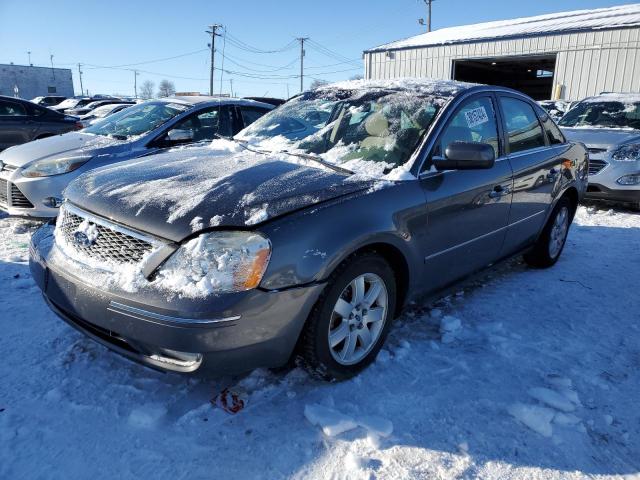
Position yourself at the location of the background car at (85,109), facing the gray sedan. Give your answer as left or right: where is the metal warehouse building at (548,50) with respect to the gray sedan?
left

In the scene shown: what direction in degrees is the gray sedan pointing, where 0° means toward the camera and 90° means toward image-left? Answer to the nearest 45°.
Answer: approximately 45°

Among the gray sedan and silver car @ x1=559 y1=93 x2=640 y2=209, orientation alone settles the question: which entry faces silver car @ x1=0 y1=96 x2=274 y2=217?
silver car @ x1=559 y1=93 x2=640 y2=209

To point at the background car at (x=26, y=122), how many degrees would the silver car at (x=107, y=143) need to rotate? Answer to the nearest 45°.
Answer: approximately 135° to its right

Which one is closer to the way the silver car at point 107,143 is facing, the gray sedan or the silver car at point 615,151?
the gray sedan

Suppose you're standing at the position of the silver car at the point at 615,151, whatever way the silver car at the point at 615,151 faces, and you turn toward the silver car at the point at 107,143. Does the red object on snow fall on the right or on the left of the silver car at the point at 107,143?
left

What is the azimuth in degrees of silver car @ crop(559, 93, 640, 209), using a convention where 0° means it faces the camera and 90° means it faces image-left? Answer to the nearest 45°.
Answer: approximately 45°

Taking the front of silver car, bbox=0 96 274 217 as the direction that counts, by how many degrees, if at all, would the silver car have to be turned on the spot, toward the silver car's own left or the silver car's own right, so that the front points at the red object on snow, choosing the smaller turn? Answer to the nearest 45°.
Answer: approximately 45° to the silver car's own left

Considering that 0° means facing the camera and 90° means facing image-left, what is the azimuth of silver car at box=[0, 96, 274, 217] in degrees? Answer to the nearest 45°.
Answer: approximately 45°

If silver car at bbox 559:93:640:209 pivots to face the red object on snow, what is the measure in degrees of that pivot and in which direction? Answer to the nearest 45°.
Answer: approximately 45° to its left
